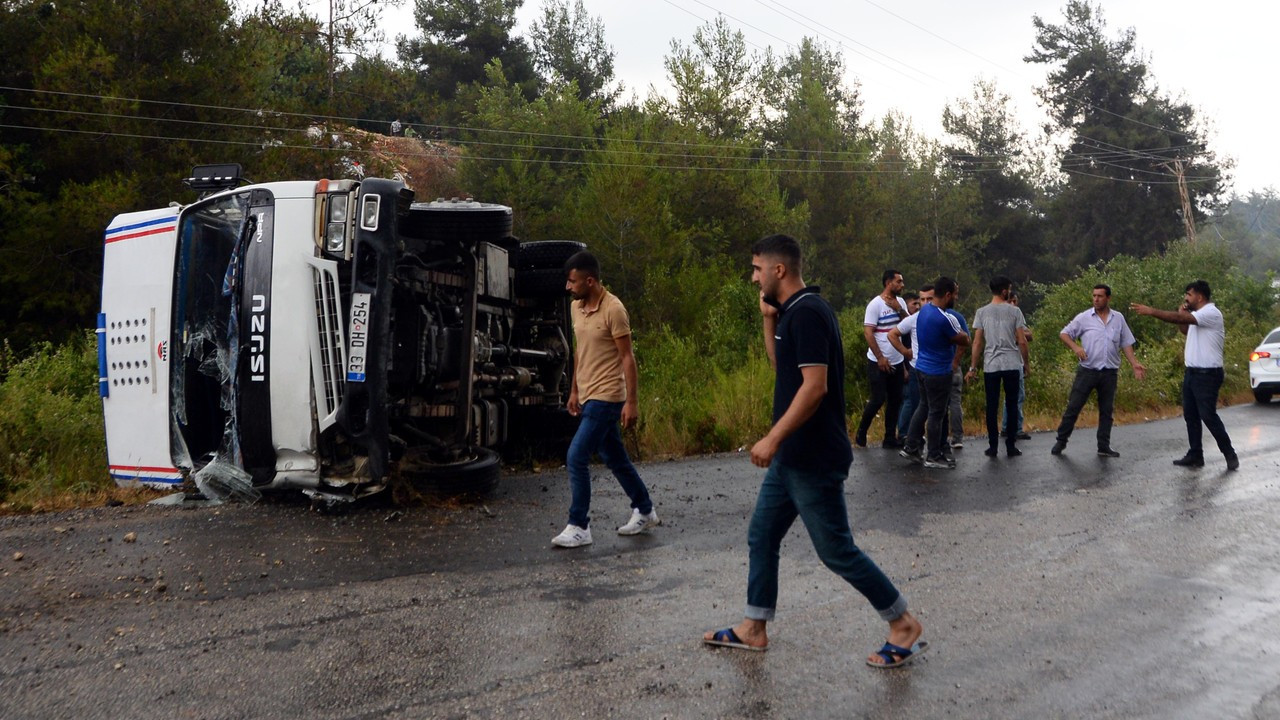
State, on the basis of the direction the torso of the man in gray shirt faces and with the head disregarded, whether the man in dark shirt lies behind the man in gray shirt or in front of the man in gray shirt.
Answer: behind

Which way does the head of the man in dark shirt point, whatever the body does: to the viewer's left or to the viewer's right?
to the viewer's left

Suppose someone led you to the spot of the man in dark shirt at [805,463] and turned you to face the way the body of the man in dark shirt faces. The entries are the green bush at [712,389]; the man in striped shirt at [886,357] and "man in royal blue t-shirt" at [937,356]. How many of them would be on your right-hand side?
3

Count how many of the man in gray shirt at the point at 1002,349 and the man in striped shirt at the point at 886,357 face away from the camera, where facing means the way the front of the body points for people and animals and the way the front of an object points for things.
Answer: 1

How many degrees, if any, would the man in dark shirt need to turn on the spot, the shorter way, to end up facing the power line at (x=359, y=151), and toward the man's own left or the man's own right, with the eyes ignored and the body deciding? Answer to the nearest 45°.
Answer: approximately 45° to the man's own right

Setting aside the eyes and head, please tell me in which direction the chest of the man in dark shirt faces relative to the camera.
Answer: to the viewer's left

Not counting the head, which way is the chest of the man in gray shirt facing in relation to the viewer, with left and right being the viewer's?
facing away from the viewer

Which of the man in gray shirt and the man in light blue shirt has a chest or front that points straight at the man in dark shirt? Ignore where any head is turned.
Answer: the man in light blue shirt

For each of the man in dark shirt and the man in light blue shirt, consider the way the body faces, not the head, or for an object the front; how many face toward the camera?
1

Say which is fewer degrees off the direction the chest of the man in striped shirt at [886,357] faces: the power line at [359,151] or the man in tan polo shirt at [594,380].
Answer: the man in tan polo shirt

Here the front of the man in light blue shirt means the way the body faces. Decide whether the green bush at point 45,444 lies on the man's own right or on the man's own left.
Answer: on the man's own right

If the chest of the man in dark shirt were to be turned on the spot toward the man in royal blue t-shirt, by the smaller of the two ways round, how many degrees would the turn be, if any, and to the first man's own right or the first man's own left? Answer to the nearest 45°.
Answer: approximately 90° to the first man's own right

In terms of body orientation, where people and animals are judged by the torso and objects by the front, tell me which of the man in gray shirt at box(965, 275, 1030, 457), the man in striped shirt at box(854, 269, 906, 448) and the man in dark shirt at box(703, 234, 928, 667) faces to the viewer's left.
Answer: the man in dark shirt

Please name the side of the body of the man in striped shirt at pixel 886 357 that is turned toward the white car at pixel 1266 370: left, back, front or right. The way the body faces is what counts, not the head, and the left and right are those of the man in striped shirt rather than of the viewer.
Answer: left

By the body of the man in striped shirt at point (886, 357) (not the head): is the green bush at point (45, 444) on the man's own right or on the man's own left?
on the man's own right

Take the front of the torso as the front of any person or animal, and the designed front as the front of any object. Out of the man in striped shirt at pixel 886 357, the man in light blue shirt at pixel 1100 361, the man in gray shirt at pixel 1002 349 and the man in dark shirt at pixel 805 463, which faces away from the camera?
the man in gray shirt
